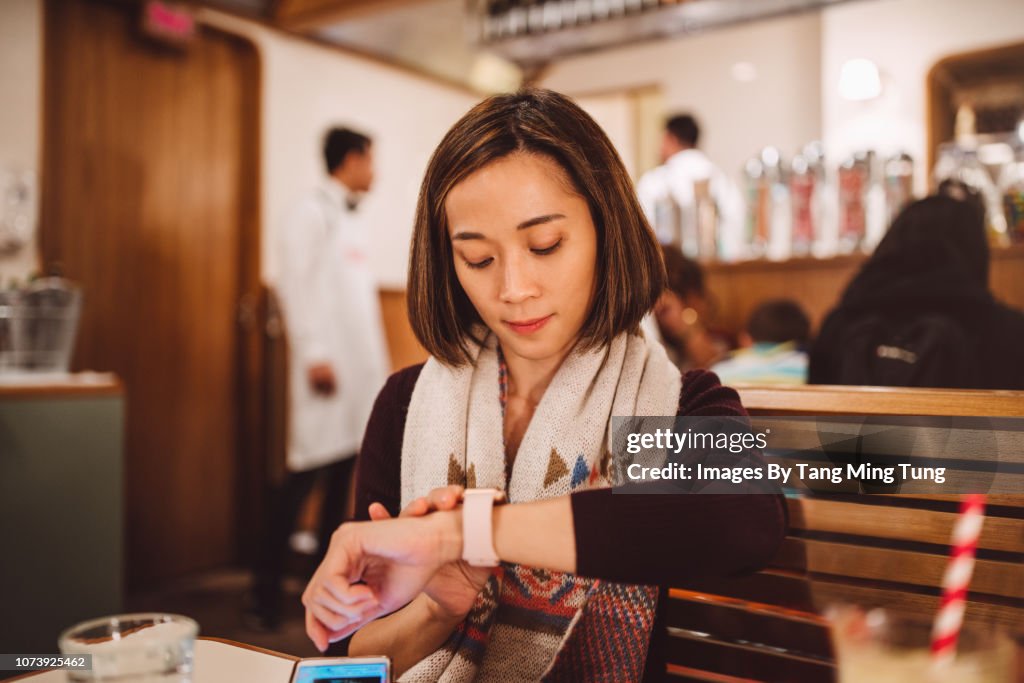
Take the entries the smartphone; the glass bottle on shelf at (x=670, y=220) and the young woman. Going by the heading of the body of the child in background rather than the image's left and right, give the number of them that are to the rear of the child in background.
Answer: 2

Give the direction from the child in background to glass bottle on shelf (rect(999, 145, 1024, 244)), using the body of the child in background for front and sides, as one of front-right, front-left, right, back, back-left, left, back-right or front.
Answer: right

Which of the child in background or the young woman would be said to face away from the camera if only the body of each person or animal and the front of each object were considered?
the child in background

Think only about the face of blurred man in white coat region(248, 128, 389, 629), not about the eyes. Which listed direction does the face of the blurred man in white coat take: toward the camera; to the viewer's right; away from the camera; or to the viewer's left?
to the viewer's right

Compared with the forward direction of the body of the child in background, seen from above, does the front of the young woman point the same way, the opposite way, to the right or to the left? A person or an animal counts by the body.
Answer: the opposite way

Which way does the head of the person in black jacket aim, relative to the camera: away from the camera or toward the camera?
away from the camera

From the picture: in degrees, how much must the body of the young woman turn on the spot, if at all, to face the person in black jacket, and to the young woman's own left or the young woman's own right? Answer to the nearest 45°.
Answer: approximately 135° to the young woman's own left

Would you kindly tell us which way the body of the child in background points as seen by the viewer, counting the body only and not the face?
away from the camera

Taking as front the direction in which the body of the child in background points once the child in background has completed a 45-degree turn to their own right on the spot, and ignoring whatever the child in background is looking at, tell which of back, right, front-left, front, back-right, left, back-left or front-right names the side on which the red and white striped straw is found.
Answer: back-right

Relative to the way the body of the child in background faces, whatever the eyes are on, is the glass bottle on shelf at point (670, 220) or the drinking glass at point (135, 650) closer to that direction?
the glass bottle on shelf

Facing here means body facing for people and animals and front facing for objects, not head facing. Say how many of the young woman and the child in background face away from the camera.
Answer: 1

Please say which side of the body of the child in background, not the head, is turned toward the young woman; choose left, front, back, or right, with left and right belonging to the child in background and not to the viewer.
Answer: back
